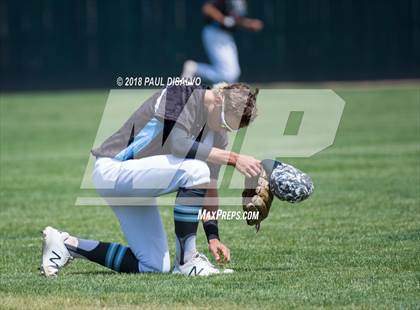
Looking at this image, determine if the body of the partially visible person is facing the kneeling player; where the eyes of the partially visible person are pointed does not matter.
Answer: no

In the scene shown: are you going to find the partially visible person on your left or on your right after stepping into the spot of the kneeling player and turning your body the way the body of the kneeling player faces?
on your left

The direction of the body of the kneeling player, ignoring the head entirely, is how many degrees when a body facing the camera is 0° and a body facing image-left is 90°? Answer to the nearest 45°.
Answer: approximately 270°
